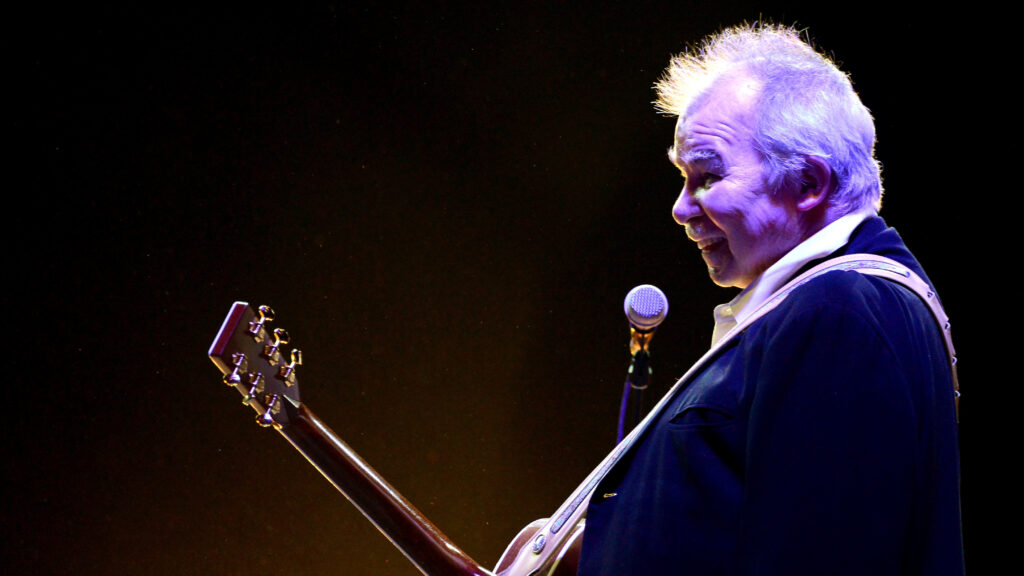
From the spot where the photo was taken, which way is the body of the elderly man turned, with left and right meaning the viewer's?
facing to the left of the viewer

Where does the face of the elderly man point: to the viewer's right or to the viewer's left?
to the viewer's left
